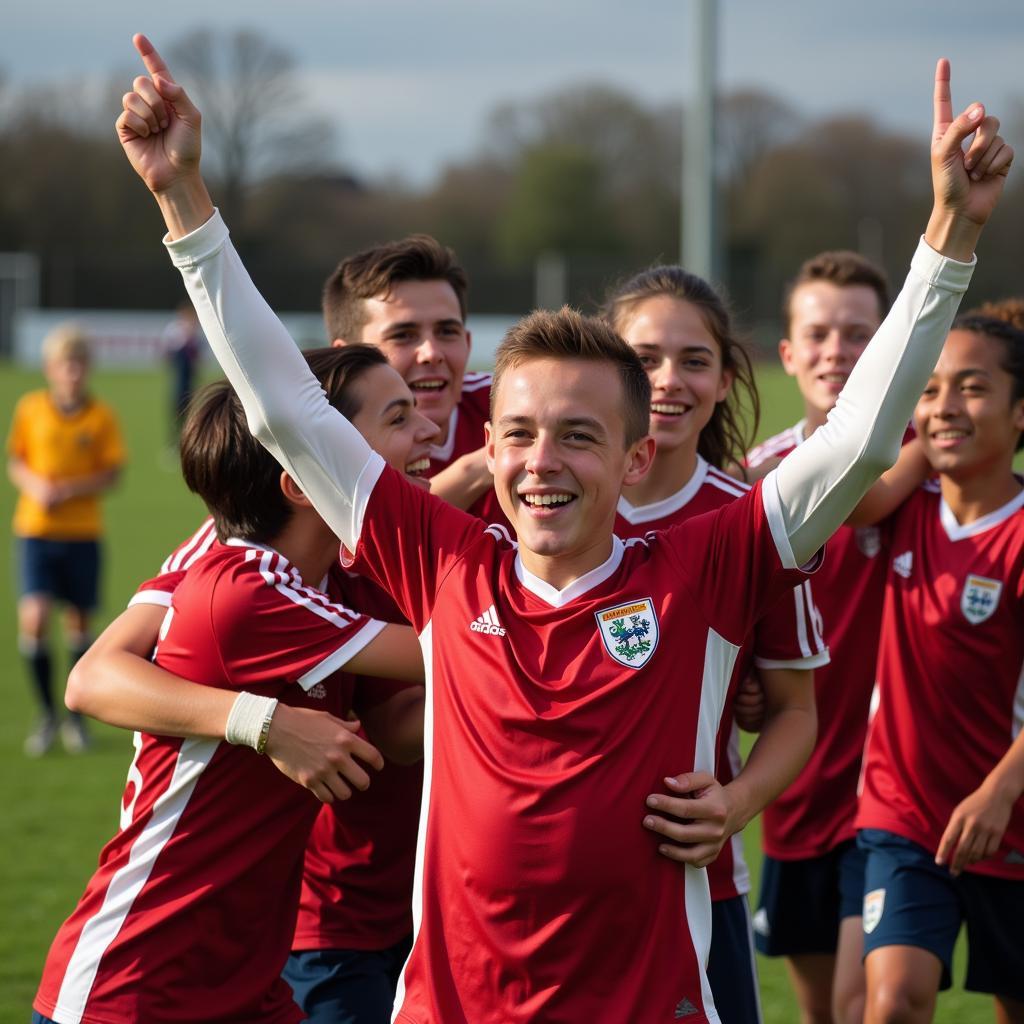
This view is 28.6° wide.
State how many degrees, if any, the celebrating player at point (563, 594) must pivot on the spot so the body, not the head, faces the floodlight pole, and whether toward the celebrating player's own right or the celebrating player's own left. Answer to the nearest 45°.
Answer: approximately 180°

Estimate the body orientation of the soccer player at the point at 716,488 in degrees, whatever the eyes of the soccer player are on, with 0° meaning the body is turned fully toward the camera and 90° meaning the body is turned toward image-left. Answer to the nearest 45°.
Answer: approximately 45°

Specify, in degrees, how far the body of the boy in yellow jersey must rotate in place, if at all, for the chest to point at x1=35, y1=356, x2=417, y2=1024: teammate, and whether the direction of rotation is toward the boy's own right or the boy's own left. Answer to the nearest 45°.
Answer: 0° — they already face them

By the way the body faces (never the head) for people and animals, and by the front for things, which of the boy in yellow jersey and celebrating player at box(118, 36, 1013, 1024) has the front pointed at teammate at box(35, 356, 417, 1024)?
the boy in yellow jersey

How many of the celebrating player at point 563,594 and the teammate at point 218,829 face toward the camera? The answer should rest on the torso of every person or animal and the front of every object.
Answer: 1

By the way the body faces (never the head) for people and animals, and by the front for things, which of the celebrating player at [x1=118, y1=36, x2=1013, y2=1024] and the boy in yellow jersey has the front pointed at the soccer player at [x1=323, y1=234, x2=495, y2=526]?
the boy in yellow jersey

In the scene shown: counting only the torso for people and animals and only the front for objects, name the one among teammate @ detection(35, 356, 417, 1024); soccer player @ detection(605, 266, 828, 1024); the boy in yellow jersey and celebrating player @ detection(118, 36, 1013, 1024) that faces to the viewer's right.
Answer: the teammate

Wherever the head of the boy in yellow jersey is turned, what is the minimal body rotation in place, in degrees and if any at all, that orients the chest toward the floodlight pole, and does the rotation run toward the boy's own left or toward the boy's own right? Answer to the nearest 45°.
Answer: approximately 135° to the boy's own left

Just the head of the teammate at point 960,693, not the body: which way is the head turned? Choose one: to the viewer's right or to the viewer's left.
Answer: to the viewer's left

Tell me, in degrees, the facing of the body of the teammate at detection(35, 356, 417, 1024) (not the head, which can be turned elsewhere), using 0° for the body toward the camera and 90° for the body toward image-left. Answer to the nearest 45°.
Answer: approximately 270°
